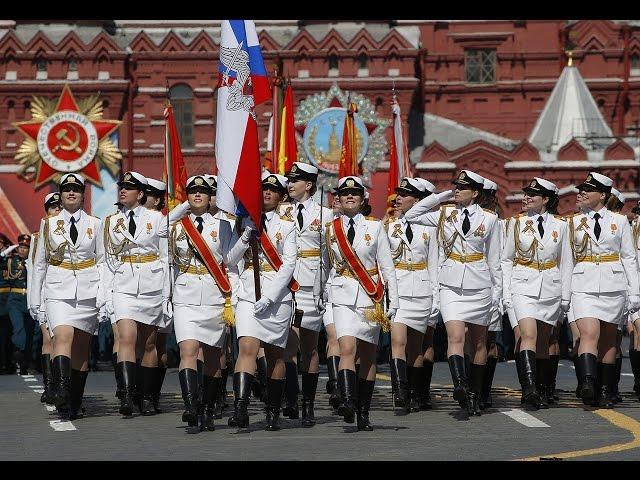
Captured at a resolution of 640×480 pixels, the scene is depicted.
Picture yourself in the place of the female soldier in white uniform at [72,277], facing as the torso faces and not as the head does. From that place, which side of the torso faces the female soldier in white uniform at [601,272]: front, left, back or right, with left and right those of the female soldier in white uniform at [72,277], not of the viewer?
left

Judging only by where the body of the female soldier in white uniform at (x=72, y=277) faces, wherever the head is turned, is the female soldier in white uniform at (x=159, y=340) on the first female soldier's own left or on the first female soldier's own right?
on the first female soldier's own left

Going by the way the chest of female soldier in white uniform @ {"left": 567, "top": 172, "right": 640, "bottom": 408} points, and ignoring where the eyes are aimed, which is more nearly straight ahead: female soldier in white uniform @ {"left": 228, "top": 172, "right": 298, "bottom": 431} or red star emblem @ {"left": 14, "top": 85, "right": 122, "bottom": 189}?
the female soldier in white uniform

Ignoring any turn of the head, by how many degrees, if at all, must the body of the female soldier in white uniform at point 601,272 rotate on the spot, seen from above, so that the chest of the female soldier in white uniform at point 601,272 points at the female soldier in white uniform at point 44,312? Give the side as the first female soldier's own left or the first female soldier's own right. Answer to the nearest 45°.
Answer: approximately 90° to the first female soldier's own right

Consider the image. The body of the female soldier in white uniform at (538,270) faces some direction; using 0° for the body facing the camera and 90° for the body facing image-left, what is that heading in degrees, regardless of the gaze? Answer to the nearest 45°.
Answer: approximately 0°

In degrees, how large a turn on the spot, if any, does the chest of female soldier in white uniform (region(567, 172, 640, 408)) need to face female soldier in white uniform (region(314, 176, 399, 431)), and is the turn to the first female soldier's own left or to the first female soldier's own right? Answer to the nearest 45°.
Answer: approximately 45° to the first female soldier's own right

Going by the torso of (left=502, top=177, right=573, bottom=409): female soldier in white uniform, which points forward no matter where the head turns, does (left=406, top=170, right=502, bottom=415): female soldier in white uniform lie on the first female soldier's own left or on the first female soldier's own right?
on the first female soldier's own right
